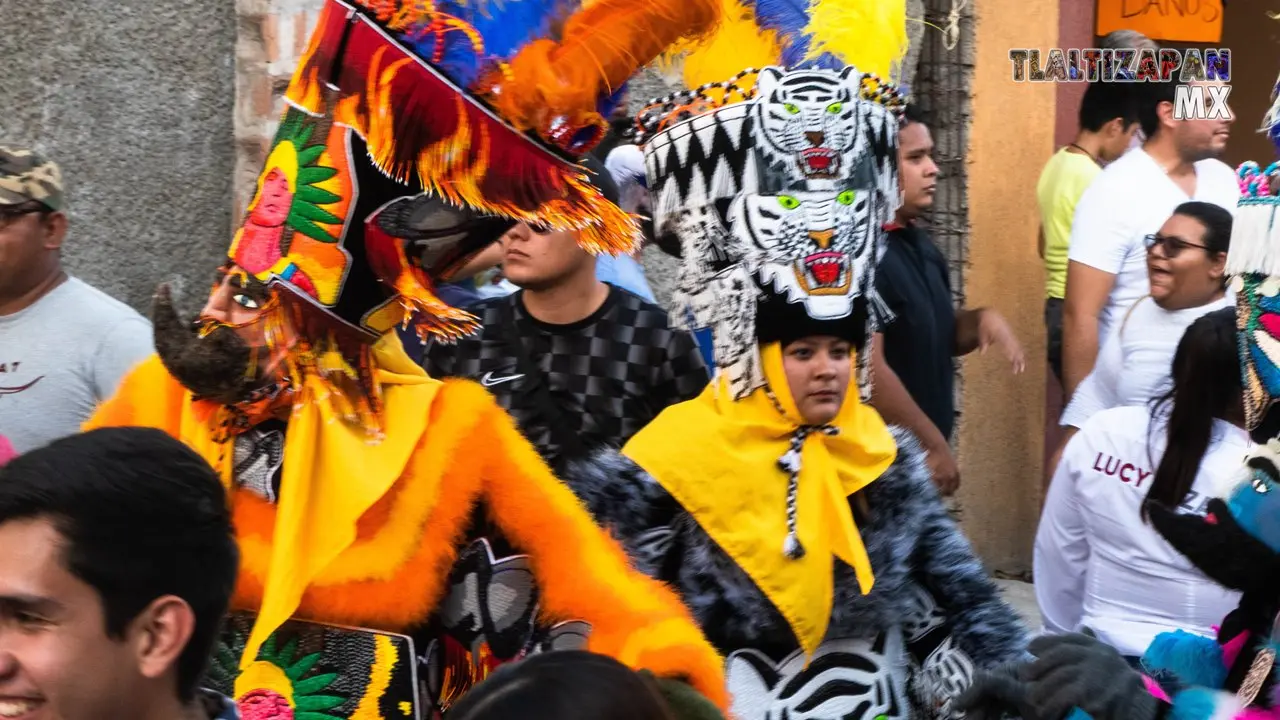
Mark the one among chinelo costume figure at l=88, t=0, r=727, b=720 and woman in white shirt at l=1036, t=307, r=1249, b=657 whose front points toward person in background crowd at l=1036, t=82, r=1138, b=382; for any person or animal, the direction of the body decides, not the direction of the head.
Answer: the woman in white shirt

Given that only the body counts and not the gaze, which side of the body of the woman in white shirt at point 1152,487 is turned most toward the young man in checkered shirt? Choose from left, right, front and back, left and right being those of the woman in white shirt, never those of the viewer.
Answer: left

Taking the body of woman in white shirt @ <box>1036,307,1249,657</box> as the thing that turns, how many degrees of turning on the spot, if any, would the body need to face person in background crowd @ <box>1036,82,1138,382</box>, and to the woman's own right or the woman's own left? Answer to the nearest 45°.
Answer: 0° — they already face them

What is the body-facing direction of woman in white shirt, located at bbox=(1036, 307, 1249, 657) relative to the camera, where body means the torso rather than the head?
away from the camera

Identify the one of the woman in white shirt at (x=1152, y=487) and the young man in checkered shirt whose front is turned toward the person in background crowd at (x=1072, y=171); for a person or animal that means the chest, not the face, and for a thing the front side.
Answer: the woman in white shirt

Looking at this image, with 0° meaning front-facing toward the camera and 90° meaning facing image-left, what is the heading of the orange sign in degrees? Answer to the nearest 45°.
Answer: approximately 0°

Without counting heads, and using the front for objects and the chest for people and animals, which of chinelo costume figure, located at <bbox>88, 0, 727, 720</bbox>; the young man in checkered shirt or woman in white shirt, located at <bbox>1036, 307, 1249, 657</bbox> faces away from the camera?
the woman in white shirt

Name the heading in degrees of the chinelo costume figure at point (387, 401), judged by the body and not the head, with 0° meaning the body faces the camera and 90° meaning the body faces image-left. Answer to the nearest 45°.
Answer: approximately 45°

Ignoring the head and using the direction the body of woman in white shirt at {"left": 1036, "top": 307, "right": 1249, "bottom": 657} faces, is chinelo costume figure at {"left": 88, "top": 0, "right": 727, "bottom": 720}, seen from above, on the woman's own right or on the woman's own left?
on the woman's own left
